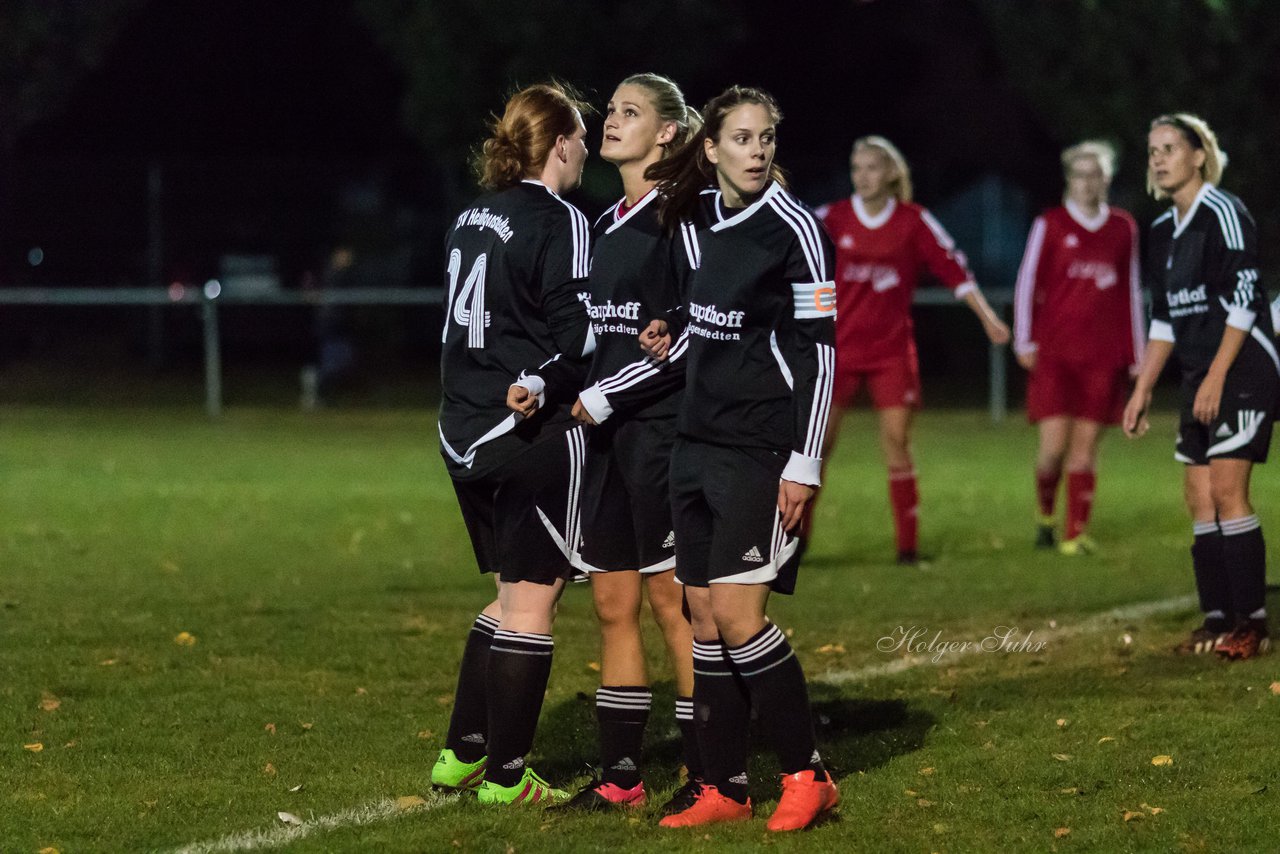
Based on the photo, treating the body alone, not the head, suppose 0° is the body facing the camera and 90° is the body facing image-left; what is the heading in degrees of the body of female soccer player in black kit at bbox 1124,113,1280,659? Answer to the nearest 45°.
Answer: approximately 45°

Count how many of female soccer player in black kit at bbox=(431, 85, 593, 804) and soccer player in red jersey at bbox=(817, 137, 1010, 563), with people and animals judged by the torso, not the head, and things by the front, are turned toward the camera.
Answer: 1

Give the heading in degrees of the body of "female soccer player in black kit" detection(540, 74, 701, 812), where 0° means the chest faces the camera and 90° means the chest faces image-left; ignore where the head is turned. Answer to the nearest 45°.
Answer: approximately 45°

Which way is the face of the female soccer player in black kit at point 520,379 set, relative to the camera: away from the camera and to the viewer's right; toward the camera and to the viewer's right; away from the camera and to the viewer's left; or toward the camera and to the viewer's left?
away from the camera and to the viewer's right

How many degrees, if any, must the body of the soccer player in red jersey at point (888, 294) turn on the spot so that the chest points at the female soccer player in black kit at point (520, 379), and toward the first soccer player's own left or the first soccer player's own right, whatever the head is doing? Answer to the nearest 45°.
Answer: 0° — they already face them
